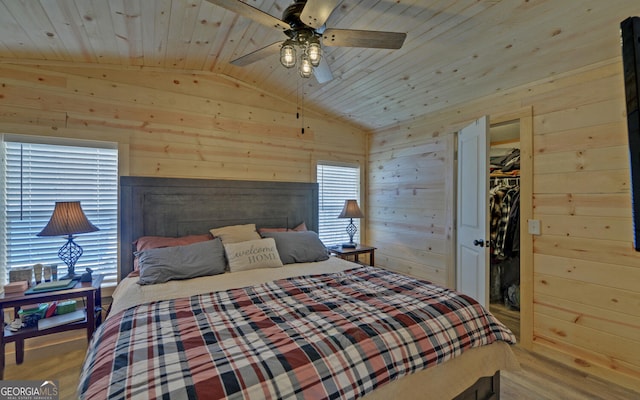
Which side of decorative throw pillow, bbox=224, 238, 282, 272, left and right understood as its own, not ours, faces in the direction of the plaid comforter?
front

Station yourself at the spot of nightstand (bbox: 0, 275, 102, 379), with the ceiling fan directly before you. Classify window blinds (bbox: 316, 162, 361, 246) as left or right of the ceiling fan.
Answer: left

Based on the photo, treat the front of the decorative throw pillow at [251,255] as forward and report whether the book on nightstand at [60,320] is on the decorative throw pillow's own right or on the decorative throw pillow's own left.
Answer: on the decorative throw pillow's own right

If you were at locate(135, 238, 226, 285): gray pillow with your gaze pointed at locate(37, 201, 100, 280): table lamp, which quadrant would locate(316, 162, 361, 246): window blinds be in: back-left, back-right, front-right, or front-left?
back-right

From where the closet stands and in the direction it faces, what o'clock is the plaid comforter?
The plaid comforter is roughly at 11 o'clock from the closet.

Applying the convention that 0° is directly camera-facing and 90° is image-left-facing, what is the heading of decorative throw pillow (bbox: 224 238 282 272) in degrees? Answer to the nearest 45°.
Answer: approximately 0°

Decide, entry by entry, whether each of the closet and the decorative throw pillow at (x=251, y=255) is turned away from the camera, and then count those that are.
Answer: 0

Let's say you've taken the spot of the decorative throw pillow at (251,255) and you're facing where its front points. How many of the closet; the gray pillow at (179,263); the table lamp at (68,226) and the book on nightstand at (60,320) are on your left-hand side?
1

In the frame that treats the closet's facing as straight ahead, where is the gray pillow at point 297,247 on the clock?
The gray pillow is roughly at 12 o'clock from the closet.

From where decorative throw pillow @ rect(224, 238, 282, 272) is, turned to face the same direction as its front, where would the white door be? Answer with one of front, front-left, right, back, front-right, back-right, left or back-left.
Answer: left

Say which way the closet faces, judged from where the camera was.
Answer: facing the viewer and to the left of the viewer

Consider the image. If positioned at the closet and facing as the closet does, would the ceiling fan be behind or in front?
in front

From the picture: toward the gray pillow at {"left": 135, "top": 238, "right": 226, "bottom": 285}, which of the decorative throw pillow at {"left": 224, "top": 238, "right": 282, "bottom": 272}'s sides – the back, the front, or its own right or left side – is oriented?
right

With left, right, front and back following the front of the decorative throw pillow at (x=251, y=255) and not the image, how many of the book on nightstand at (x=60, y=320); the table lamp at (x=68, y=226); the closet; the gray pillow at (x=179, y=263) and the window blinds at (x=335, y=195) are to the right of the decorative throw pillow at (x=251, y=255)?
3

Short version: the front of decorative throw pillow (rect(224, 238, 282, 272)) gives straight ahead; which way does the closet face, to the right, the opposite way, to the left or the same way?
to the right

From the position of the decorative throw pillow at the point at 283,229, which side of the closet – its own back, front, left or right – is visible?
front
